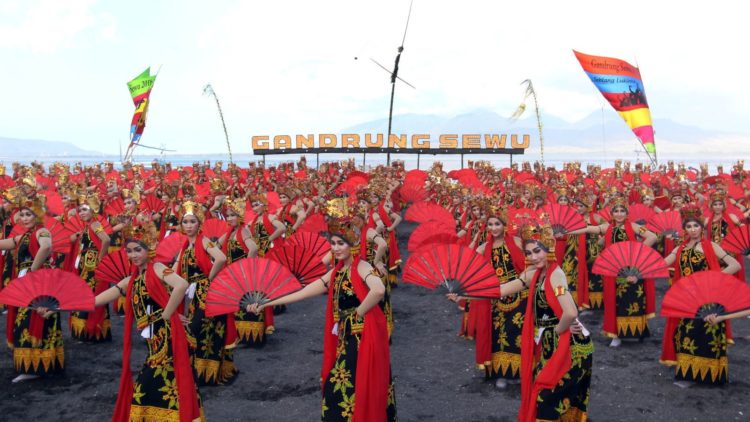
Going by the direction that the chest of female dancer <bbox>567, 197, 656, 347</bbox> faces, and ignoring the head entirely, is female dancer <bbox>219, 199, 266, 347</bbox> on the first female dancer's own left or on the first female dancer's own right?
on the first female dancer's own right

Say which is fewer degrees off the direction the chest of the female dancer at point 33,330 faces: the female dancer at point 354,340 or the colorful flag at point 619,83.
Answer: the female dancer

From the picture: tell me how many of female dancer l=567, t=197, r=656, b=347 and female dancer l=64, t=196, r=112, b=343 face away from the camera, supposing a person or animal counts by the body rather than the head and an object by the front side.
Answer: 0

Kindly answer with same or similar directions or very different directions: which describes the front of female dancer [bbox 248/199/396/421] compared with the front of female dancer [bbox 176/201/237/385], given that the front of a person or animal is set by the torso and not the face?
same or similar directions

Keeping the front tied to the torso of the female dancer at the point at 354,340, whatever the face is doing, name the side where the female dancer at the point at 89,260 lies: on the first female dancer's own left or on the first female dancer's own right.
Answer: on the first female dancer's own right

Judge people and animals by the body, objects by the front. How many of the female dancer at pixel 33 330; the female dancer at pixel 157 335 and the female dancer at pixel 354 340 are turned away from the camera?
0

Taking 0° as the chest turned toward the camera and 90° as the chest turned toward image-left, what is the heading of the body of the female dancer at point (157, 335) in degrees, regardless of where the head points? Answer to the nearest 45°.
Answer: approximately 45°

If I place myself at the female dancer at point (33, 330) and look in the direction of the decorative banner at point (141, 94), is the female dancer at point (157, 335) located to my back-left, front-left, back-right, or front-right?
back-right

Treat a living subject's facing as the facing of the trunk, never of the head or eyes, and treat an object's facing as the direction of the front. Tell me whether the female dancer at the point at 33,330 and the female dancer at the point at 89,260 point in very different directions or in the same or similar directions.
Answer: same or similar directions

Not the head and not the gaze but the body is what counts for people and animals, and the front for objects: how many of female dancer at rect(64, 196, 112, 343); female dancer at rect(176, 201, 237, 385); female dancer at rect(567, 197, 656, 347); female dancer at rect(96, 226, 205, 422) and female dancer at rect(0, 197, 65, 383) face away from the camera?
0

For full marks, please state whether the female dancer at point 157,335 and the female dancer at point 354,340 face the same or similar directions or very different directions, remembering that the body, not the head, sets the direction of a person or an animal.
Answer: same or similar directions

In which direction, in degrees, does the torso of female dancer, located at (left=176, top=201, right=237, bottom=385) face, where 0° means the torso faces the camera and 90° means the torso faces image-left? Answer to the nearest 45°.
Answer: approximately 45°

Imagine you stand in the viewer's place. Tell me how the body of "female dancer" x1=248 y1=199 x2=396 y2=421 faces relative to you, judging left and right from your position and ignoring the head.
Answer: facing the viewer and to the left of the viewer

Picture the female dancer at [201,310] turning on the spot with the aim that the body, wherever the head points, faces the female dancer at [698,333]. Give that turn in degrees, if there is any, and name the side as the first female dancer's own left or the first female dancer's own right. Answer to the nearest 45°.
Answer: approximately 135° to the first female dancer's own left

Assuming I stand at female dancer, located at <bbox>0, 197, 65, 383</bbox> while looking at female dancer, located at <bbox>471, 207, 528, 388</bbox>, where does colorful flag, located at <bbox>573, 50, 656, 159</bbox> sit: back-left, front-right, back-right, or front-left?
front-left

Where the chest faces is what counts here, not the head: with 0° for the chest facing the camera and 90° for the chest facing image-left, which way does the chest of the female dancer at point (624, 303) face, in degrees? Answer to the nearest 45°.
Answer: approximately 0°

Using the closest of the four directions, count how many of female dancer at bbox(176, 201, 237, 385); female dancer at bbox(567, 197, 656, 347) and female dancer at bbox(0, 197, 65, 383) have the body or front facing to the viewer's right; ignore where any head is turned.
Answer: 0
